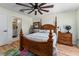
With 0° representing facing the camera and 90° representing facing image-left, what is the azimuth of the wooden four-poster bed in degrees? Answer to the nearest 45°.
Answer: approximately 45°

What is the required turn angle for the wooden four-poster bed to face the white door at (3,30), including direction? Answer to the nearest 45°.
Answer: approximately 45° to its right

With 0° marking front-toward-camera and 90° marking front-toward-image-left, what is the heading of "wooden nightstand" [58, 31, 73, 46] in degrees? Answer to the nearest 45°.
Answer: approximately 45°

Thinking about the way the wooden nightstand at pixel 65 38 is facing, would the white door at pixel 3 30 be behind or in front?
in front

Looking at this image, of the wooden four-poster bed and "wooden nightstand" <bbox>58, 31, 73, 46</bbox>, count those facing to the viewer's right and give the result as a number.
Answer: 0
